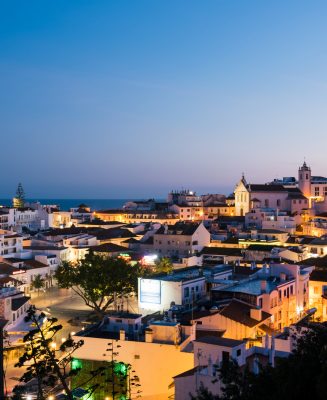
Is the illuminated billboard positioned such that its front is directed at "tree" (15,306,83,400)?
yes

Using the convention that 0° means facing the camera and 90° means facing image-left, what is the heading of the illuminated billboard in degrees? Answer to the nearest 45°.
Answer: approximately 0°

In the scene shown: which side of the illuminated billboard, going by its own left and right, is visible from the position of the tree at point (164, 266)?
back

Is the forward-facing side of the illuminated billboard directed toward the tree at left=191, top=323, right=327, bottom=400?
yes

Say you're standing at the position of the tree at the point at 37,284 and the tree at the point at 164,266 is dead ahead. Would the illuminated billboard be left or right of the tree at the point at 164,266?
right

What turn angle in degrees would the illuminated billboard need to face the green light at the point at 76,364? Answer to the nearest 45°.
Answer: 0° — it already faces it
